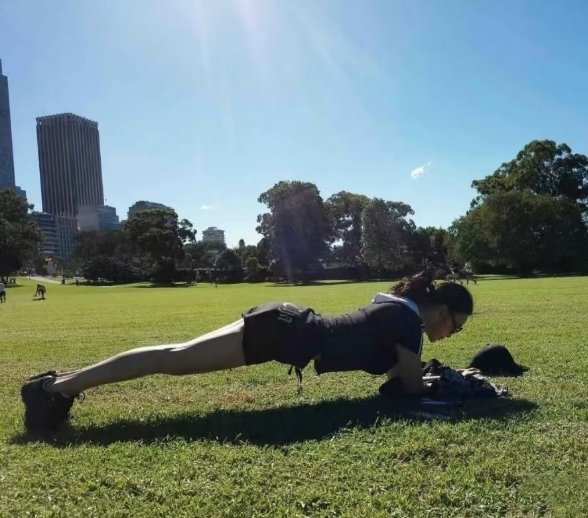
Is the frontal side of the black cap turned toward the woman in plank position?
no

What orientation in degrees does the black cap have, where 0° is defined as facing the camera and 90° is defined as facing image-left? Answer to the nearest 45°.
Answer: approximately 270°
